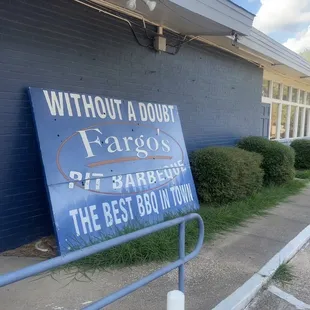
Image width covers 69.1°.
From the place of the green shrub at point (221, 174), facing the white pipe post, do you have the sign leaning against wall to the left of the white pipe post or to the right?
right

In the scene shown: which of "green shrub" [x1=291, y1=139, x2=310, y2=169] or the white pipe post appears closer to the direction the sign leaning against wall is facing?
the white pipe post

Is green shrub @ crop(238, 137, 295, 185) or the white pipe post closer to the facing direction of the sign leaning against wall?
the white pipe post

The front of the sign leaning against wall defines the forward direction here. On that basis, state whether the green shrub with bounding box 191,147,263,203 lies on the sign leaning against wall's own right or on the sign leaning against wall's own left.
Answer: on the sign leaning against wall's own left

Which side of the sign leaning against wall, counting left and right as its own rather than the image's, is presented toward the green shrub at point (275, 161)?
left

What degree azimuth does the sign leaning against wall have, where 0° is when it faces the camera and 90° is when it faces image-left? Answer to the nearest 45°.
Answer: approximately 315°
